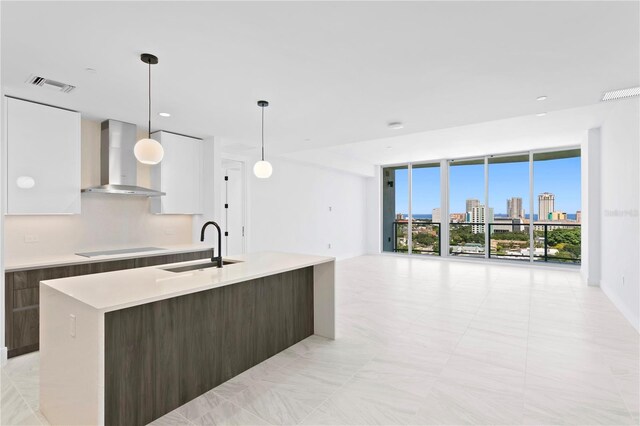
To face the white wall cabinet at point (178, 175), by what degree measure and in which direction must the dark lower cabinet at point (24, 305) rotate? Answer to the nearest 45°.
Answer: approximately 90° to its left

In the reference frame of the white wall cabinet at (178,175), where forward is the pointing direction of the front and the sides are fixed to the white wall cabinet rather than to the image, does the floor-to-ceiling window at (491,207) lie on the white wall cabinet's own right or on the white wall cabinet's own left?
on the white wall cabinet's own left

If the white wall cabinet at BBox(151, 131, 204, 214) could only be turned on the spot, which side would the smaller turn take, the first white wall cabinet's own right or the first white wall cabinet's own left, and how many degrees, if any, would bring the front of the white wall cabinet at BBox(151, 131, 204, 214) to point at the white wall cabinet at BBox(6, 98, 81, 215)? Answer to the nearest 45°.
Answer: approximately 90° to the first white wall cabinet's own right

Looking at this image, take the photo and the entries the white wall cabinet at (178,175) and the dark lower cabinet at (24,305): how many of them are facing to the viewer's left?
0

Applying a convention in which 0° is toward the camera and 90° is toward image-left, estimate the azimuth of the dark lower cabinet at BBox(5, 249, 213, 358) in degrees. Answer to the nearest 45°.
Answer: approximately 315°

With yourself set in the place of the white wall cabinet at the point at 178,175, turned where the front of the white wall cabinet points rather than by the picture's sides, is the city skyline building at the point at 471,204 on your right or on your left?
on your left
